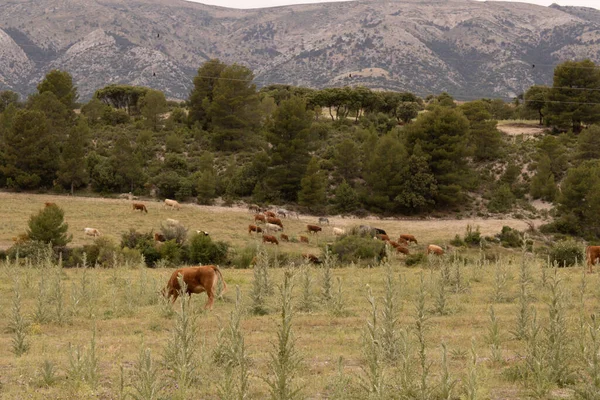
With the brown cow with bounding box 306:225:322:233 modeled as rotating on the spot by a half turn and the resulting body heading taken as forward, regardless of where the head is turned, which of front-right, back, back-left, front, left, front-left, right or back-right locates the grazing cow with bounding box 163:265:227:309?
left

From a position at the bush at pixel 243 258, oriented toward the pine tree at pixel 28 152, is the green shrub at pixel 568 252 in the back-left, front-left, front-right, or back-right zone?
back-right

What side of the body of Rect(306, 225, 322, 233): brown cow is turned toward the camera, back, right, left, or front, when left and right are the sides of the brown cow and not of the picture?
right
